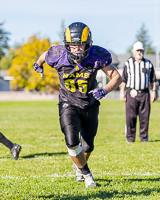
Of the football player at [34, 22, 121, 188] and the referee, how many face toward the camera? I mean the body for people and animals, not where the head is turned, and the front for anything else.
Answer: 2

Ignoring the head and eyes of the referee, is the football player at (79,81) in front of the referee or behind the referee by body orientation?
in front

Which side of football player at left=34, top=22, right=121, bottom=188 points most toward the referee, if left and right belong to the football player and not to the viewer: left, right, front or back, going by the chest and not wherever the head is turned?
back

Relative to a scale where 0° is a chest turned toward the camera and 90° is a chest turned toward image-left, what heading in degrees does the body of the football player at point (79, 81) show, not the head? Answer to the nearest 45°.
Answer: approximately 0°

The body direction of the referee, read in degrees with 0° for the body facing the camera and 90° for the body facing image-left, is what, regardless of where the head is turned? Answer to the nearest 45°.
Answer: approximately 0°
